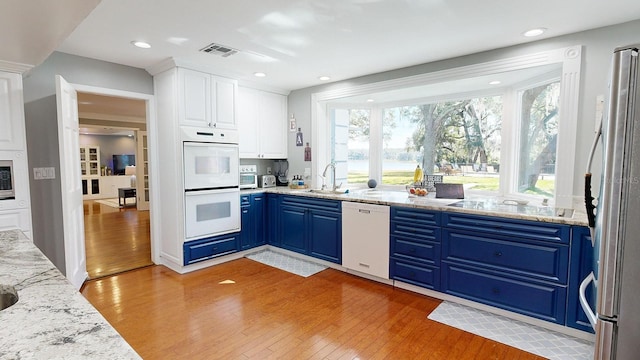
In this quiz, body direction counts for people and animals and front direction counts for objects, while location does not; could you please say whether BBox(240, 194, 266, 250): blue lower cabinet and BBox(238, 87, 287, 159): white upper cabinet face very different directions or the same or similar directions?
same or similar directions

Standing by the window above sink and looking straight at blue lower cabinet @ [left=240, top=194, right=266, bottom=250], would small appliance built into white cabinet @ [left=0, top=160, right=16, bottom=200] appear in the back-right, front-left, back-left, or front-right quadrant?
front-left

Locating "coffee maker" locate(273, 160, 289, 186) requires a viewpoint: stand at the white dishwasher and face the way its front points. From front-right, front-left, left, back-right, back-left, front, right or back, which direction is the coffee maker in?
right

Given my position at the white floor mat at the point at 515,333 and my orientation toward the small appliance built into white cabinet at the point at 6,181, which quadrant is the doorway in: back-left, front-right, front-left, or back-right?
front-right

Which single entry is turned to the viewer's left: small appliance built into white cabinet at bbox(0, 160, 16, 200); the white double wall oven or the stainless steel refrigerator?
the stainless steel refrigerator

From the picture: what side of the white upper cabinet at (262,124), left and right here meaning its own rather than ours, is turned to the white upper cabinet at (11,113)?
right
